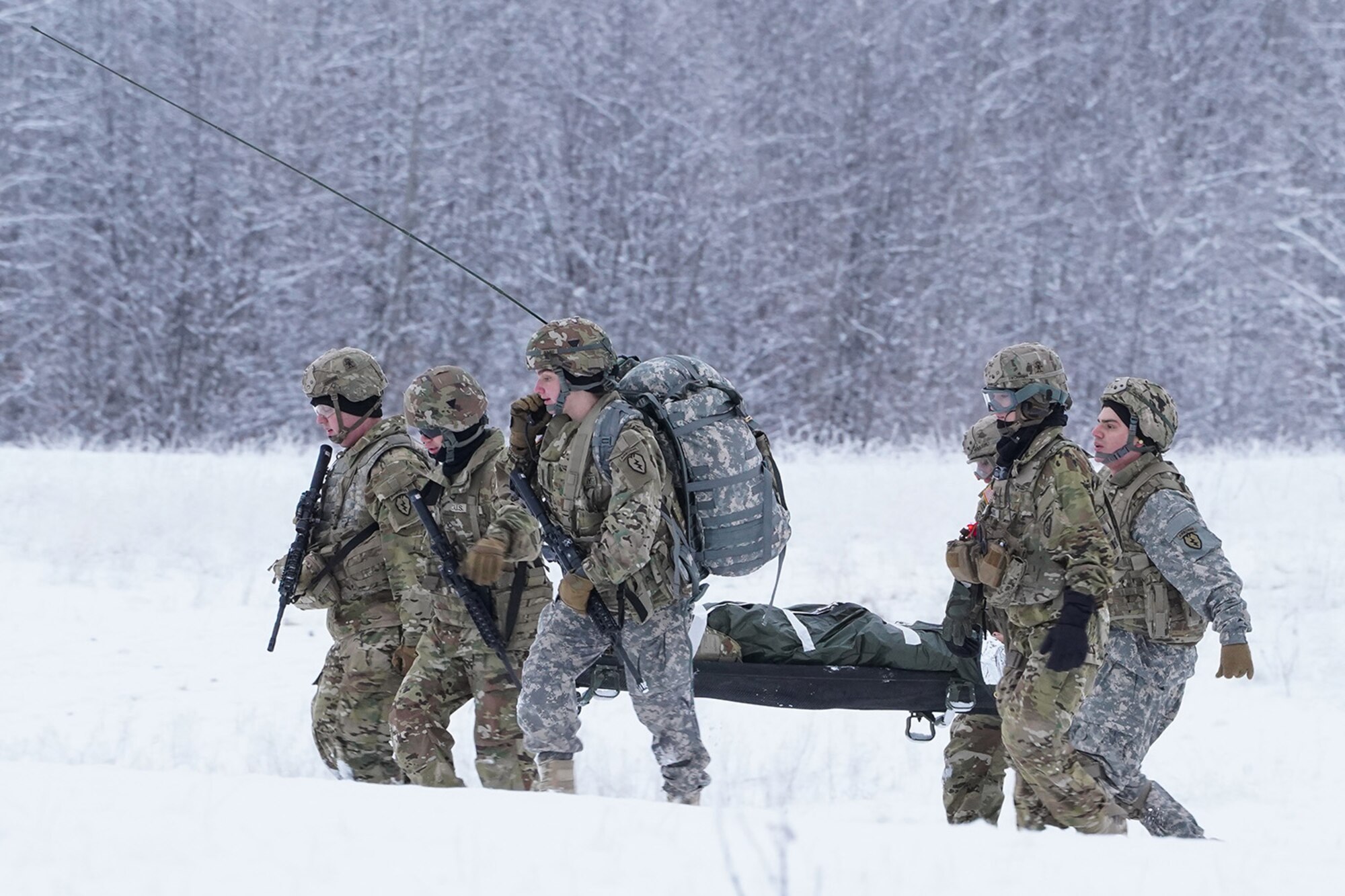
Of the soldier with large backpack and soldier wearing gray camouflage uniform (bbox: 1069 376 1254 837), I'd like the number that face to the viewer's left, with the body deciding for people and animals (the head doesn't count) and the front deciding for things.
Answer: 2

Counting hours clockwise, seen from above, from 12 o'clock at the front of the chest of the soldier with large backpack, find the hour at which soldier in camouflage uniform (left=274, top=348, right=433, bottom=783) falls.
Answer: The soldier in camouflage uniform is roughly at 1 o'clock from the soldier with large backpack.

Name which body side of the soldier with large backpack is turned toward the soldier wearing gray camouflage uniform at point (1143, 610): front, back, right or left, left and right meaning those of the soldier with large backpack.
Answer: back

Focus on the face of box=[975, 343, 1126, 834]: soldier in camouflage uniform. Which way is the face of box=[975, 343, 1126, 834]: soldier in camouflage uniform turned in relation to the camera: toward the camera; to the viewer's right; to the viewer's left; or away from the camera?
to the viewer's left

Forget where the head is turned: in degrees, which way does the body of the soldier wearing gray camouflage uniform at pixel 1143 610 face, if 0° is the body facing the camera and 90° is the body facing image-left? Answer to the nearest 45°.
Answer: approximately 90°

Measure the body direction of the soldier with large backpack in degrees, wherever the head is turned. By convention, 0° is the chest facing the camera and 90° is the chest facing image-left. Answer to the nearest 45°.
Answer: approximately 90°

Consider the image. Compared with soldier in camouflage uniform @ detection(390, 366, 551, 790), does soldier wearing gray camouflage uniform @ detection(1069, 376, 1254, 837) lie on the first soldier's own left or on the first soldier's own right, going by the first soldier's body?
on the first soldier's own left

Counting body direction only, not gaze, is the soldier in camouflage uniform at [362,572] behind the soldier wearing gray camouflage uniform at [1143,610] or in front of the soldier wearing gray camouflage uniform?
in front

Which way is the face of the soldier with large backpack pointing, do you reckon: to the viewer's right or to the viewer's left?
to the viewer's left

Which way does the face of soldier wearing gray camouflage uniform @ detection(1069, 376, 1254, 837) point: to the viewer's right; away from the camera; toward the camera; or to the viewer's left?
to the viewer's left
